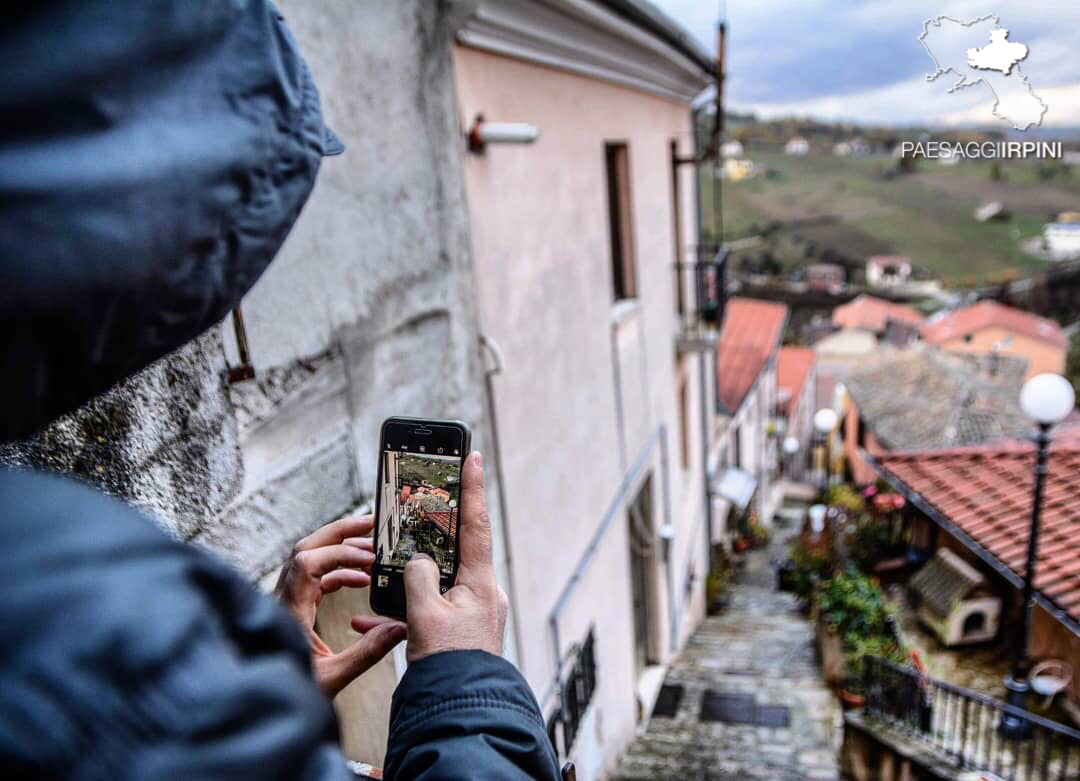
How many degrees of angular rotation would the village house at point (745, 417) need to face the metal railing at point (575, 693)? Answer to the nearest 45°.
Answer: approximately 45° to its right

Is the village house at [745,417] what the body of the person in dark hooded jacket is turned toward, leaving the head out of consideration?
yes

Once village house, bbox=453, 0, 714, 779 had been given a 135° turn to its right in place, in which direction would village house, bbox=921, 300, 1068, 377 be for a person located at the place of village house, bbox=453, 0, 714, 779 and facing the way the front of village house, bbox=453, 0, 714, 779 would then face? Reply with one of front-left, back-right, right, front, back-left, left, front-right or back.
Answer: back-right

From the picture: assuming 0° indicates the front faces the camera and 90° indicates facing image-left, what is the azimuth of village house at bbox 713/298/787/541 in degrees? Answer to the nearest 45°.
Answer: approximately 315°

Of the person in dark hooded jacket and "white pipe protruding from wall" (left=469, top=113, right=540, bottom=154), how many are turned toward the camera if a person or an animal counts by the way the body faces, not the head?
0

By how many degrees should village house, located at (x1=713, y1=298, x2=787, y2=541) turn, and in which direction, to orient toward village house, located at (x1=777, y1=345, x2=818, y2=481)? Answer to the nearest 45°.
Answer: approximately 135° to its left

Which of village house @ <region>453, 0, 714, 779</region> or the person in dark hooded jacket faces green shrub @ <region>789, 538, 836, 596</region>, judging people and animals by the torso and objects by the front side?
the person in dark hooded jacket

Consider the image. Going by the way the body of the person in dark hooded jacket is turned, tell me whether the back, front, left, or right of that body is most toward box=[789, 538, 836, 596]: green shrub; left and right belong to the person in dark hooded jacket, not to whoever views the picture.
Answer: front

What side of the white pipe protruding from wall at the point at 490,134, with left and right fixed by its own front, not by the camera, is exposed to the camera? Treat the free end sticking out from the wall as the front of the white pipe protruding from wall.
right

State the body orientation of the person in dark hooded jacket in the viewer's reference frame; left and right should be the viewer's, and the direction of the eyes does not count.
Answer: facing away from the viewer and to the right of the viewer
